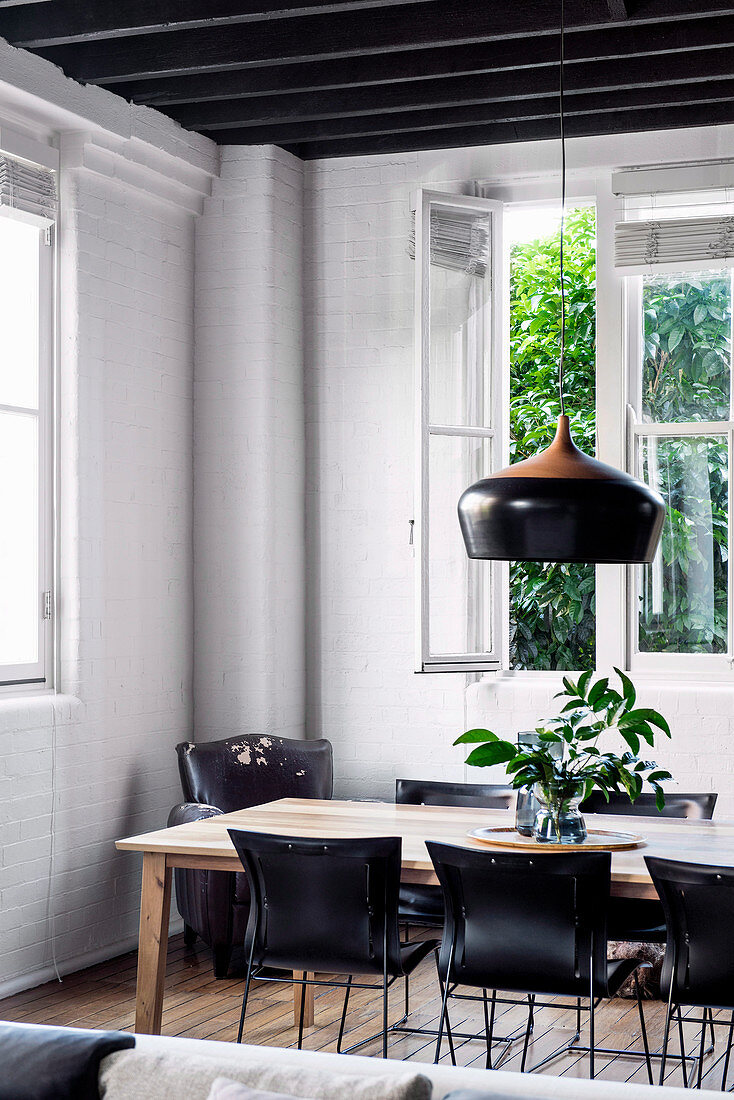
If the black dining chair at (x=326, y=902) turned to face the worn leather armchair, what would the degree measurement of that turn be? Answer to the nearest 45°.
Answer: approximately 45° to its left

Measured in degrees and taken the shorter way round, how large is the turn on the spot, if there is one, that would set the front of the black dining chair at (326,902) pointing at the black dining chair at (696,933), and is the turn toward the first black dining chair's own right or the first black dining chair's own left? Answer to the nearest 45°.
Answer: approximately 45° to the first black dining chair's own right

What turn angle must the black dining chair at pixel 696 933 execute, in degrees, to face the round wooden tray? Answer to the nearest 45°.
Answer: approximately 90° to its left

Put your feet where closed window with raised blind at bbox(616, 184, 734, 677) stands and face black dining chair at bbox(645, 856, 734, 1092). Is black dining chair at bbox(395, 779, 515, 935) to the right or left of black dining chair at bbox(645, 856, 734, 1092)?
right

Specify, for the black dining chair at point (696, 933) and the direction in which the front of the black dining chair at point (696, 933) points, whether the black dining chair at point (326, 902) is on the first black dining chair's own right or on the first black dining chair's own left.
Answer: on the first black dining chair's own left

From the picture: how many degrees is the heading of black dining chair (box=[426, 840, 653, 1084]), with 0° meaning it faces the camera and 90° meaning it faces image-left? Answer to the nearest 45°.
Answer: approximately 225°

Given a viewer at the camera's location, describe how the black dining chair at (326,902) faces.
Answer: facing away from the viewer and to the right of the viewer

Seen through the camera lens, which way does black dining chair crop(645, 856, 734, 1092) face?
facing away from the viewer and to the right of the viewer

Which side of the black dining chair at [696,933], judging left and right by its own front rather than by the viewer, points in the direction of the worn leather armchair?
left

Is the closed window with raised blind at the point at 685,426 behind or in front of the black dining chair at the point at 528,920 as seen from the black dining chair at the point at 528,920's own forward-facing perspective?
in front
